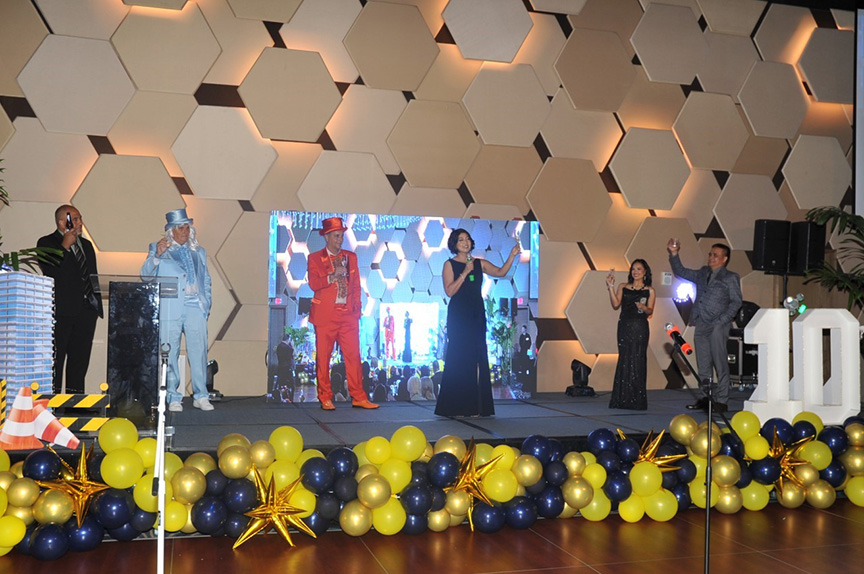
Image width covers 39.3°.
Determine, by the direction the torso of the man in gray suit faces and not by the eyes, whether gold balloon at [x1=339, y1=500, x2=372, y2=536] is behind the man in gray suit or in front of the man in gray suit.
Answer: in front

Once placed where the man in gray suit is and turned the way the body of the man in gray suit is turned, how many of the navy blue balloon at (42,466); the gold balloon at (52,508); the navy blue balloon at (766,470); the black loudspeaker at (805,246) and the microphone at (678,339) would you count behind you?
1

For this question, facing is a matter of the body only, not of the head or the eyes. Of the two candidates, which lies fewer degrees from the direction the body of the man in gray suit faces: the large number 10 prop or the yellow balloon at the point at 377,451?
the yellow balloon

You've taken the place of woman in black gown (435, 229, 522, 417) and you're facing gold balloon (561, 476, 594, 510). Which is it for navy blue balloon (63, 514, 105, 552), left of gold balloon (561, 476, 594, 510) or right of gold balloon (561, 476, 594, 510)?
right

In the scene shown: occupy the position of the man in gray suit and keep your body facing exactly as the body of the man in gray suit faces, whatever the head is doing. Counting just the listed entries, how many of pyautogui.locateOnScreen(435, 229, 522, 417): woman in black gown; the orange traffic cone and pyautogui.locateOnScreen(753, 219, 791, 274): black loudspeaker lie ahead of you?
2

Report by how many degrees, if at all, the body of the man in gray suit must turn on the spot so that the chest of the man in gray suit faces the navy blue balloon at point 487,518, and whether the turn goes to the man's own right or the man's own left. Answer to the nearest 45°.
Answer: approximately 45° to the man's own left

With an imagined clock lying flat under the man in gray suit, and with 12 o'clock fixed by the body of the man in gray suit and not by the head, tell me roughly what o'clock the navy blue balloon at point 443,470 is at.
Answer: The navy blue balloon is roughly at 11 o'clock from the man in gray suit.

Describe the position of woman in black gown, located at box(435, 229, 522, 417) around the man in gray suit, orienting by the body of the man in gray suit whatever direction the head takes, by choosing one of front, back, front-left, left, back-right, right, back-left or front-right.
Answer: front

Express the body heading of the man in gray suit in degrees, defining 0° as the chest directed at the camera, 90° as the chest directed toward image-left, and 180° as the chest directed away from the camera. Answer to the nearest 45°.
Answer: approximately 45°

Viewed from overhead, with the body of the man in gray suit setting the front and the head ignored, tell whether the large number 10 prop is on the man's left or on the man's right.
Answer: on the man's left

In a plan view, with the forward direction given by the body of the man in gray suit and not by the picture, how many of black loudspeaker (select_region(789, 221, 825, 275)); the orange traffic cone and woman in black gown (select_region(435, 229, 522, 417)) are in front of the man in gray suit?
2

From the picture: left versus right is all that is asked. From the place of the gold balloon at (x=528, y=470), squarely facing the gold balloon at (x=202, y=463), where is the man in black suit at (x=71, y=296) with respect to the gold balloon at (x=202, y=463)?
right

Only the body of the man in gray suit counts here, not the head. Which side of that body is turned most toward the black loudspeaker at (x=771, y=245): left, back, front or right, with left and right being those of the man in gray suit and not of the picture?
back
